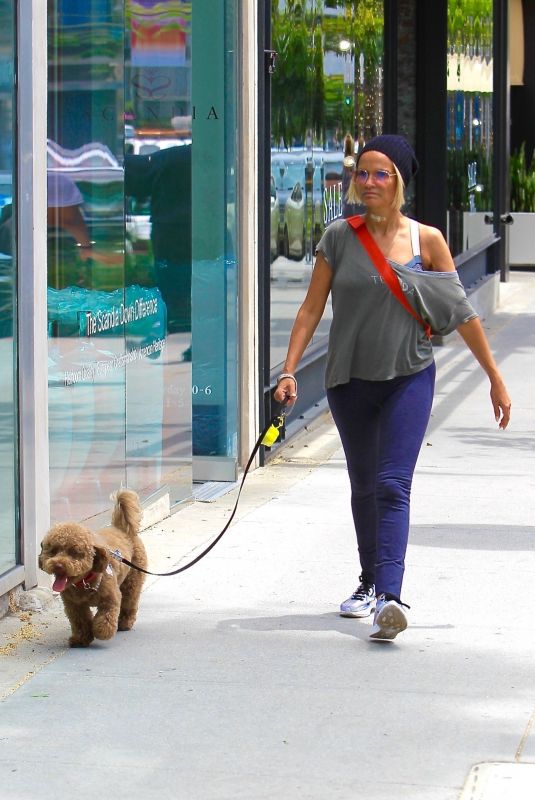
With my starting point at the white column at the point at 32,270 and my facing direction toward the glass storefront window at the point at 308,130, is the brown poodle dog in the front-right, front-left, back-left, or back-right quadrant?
back-right

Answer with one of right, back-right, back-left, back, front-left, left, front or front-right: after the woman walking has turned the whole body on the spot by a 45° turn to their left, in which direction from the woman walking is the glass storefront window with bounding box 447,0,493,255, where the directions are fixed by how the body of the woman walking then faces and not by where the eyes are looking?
back-left

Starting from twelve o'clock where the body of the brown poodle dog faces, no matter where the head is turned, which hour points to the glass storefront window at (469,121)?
The glass storefront window is roughly at 5 o'clock from the brown poodle dog.

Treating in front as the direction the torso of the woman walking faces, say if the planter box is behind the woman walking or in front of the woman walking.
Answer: behind

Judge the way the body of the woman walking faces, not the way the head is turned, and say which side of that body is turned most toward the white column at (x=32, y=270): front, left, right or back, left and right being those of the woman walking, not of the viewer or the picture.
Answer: right

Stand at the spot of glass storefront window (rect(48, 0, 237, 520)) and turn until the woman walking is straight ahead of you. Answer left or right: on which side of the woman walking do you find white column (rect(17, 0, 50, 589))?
right

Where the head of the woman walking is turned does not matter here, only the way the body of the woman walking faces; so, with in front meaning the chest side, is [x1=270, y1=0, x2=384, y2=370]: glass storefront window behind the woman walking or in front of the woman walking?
behind

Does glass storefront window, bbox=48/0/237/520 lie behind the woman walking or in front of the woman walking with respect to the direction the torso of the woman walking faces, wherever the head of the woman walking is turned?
behind

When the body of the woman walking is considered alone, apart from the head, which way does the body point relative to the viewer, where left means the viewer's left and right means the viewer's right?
facing the viewer

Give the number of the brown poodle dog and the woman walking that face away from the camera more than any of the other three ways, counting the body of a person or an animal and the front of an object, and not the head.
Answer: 0
